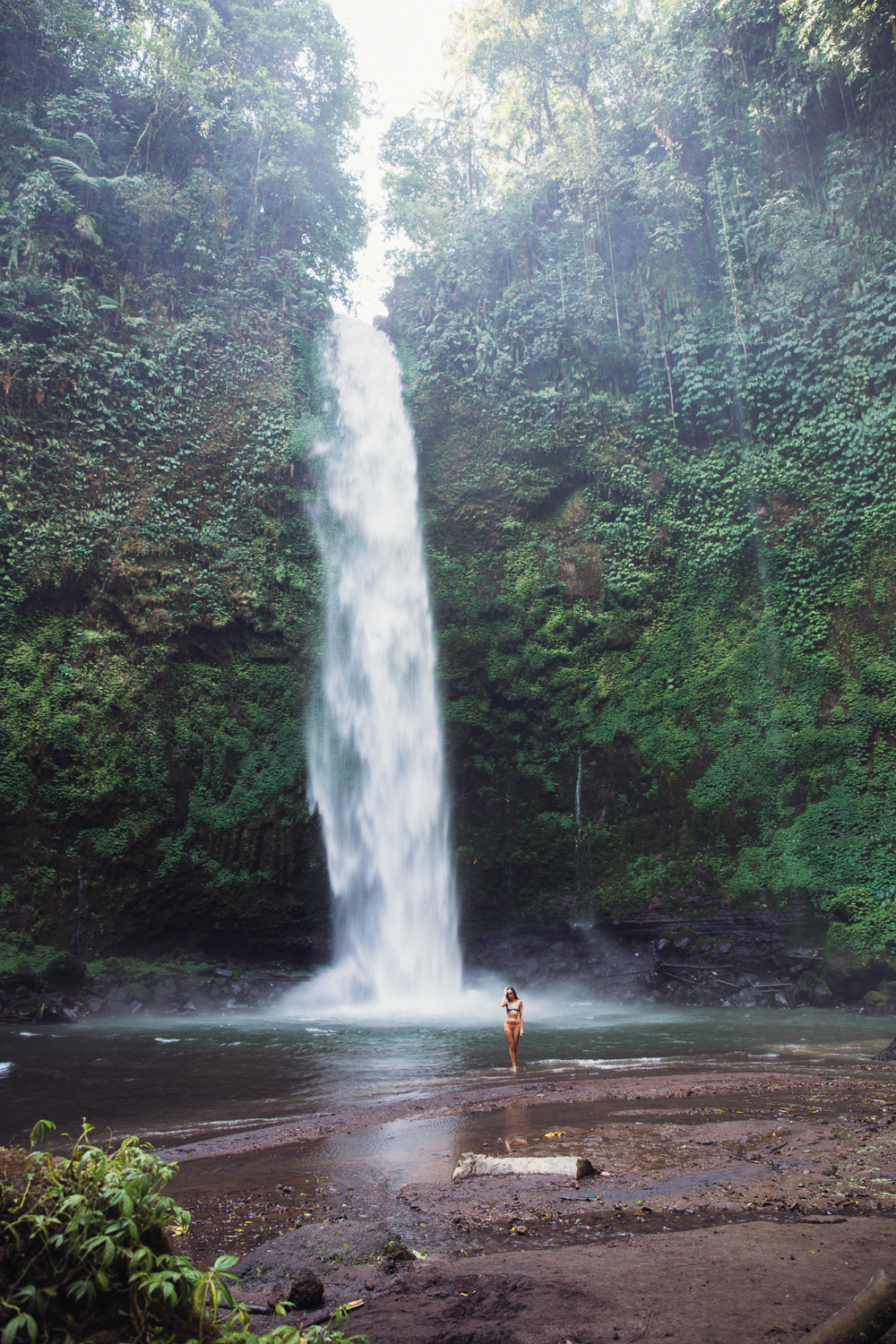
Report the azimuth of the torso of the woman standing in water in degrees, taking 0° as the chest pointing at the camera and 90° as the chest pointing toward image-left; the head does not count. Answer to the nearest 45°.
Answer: approximately 0°

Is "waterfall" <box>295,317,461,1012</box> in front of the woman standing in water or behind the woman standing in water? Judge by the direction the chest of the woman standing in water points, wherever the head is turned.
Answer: behind

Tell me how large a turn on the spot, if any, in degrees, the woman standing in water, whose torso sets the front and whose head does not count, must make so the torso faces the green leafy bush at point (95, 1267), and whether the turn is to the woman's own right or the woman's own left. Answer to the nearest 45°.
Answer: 0° — they already face it

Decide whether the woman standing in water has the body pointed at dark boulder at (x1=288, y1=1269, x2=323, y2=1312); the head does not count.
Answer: yes

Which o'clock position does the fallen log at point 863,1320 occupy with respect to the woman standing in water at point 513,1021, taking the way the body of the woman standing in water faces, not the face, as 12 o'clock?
The fallen log is roughly at 12 o'clock from the woman standing in water.

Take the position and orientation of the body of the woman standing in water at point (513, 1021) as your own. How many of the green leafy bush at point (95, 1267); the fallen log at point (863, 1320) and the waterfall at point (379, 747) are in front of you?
2

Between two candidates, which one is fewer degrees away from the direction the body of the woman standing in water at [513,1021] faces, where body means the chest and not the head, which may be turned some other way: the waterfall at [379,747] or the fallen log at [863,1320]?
the fallen log
